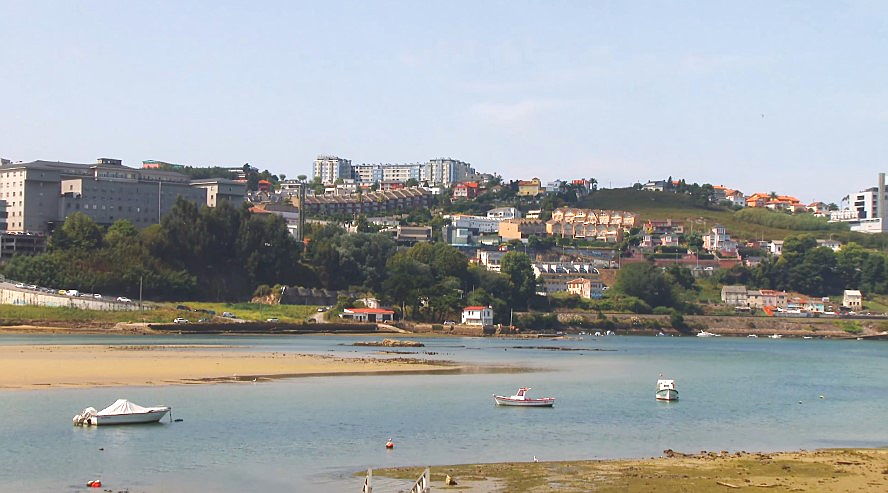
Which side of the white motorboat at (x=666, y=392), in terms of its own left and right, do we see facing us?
front

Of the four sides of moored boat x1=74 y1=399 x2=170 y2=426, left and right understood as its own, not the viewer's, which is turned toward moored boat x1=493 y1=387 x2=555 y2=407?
front

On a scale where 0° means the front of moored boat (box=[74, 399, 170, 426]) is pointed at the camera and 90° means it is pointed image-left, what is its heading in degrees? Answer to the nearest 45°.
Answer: approximately 270°

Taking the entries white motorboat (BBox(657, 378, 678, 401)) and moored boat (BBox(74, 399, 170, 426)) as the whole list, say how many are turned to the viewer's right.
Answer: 1

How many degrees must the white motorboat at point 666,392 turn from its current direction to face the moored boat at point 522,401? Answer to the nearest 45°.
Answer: approximately 45° to its right

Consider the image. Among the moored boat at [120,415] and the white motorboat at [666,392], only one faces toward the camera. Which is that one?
the white motorboat

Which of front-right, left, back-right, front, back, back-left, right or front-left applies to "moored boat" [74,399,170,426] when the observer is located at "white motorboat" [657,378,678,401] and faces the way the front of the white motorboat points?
front-right
